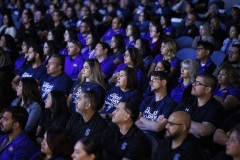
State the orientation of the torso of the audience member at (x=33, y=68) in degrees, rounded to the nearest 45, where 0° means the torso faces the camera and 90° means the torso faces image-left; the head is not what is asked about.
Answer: approximately 45°

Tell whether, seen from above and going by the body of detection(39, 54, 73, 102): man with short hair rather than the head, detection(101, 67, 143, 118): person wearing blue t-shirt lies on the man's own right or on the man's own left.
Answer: on the man's own left

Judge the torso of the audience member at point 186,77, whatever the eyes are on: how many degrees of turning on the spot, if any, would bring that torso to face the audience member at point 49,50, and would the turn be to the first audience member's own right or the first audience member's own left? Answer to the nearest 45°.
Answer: approximately 90° to the first audience member's own right

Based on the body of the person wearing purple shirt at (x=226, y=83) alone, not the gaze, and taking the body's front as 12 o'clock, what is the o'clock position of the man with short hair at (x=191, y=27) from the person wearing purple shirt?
The man with short hair is roughly at 4 o'clock from the person wearing purple shirt.

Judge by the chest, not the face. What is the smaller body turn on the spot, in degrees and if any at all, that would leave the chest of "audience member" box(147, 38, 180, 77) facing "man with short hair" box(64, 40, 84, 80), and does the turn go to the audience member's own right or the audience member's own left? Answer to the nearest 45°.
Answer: approximately 45° to the audience member's own right

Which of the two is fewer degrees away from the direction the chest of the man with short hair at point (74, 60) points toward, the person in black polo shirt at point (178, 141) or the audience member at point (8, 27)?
the person in black polo shirt

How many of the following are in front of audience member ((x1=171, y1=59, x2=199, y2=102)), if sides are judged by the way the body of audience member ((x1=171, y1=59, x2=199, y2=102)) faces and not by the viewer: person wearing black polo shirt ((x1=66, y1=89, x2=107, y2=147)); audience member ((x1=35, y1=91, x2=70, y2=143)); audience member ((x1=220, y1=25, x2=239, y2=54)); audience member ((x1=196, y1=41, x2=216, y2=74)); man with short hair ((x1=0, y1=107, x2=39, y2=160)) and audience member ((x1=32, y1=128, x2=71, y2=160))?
4

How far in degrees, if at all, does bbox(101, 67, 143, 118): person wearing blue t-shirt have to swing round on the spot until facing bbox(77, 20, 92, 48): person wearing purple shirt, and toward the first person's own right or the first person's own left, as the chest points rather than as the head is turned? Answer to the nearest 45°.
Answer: approximately 135° to the first person's own right

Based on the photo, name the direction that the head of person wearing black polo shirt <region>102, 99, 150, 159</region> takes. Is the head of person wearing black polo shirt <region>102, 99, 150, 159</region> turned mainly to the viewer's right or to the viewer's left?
to the viewer's left
